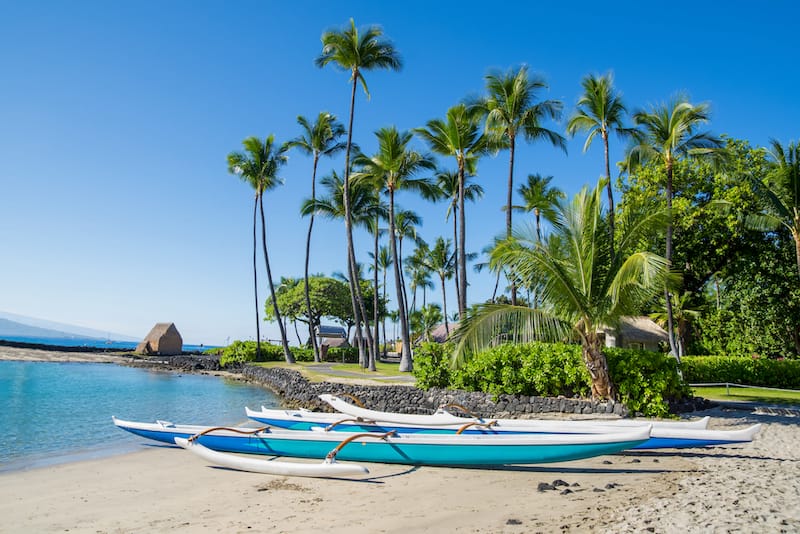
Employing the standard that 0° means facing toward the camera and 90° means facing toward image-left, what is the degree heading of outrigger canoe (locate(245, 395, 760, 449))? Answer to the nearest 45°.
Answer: approximately 90°

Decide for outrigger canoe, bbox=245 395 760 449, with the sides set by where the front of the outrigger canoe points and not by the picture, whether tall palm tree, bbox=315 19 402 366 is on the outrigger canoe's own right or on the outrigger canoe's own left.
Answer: on the outrigger canoe's own right

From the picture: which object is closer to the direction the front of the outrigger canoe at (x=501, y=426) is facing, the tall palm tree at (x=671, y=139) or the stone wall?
the stone wall

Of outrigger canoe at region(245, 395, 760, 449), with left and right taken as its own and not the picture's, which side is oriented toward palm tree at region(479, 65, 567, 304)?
right

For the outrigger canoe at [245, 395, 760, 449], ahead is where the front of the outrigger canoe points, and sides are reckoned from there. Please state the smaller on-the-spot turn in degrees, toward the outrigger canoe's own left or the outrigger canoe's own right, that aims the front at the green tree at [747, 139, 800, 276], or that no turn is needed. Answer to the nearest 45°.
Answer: approximately 135° to the outrigger canoe's own right

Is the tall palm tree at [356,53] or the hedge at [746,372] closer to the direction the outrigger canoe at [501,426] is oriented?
the tall palm tree

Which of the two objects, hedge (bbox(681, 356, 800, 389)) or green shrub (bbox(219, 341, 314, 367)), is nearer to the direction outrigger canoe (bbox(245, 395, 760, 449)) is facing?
the green shrub
